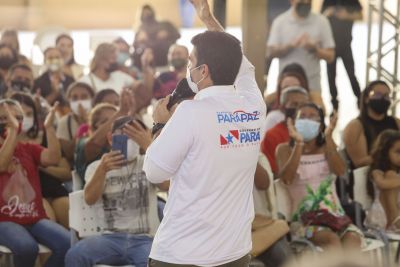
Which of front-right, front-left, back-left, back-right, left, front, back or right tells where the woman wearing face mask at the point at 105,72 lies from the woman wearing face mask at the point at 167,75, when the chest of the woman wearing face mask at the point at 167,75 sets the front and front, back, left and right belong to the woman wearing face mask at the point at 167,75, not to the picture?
right

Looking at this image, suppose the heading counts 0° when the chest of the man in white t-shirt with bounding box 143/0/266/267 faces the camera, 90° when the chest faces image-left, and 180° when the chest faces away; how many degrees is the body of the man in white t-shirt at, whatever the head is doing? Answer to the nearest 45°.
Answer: approximately 135°

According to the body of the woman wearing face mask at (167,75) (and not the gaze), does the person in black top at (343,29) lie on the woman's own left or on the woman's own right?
on the woman's own left

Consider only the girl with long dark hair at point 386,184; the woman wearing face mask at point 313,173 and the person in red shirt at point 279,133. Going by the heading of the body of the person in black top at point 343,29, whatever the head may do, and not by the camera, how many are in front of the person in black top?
3

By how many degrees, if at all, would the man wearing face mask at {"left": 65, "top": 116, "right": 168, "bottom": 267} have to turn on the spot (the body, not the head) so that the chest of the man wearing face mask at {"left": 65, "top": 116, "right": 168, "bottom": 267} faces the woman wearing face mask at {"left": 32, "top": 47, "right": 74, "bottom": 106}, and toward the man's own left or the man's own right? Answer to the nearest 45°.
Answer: approximately 180°

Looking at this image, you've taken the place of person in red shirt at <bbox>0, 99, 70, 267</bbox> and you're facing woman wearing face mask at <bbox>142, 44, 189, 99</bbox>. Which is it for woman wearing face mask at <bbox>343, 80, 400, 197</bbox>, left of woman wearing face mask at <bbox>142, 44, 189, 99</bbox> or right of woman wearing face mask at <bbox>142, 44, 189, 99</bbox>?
right

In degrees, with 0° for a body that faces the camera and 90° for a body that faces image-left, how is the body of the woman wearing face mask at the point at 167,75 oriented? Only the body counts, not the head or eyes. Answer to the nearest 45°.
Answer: approximately 0°
